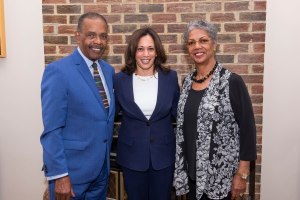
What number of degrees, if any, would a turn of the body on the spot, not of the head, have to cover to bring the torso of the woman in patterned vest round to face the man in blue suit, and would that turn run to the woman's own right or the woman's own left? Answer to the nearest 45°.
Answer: approximately 45° to the woman's own right

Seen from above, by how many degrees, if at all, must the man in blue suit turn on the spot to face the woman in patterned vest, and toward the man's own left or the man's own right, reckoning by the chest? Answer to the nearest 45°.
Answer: approximately 45° to the man's own left

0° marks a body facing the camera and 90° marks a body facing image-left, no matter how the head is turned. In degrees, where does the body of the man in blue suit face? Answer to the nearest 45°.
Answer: approximately 315°

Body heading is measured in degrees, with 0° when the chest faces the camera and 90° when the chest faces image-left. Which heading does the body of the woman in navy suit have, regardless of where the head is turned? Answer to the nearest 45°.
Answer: approximately 0°

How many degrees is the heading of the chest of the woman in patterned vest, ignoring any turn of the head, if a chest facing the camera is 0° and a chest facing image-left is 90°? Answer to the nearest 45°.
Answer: approximately 45°
